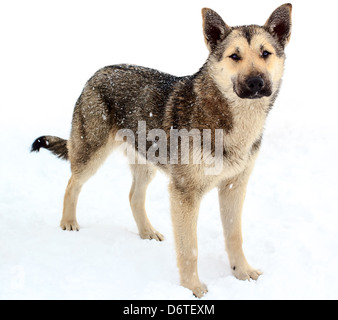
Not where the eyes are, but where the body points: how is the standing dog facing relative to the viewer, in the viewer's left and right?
facing the viewer and to the right of the viewer
